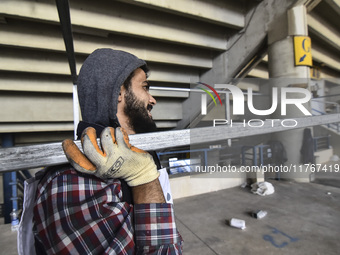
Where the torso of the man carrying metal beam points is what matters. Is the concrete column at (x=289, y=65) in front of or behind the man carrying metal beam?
in front

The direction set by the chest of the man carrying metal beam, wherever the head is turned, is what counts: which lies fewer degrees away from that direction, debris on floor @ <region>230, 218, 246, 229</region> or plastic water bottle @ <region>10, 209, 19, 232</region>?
the debris on floor

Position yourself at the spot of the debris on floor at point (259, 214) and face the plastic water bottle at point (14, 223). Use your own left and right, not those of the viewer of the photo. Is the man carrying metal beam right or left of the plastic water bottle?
left

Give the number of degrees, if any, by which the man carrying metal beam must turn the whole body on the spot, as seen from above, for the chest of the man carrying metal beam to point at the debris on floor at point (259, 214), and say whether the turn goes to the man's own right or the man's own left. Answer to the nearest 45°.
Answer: approximately 45° to the man's own left

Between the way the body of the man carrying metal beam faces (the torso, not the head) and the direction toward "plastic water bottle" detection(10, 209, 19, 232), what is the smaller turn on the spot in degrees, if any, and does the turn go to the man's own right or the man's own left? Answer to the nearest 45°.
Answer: approximately 135° to the man's own left

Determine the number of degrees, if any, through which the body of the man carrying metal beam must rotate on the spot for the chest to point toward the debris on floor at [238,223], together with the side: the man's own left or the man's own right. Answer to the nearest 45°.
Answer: approximately 45° to the man's own left

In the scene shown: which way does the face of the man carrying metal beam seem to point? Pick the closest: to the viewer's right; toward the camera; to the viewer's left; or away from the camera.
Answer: to the viewer's right

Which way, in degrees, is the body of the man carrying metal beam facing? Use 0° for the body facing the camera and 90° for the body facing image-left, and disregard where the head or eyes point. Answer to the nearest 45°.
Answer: approximately 270°

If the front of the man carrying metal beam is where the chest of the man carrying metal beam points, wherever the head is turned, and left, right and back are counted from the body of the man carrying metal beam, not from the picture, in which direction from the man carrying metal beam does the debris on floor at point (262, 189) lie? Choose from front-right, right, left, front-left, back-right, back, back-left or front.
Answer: front-left
